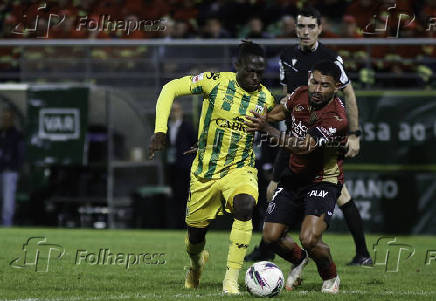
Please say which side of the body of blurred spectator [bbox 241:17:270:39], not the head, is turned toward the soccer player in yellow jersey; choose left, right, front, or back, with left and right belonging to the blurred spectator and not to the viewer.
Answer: front

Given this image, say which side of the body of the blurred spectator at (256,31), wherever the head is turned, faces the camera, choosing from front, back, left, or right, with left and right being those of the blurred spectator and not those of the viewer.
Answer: front

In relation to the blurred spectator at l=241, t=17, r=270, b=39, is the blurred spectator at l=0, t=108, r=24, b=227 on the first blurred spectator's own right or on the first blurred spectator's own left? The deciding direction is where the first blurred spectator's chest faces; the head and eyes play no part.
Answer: on the first blurred spectator's own right

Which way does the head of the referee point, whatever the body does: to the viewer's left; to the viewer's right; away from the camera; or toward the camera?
toward the camera

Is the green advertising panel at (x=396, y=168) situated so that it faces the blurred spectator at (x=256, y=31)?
no

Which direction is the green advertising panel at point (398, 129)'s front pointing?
toward the camera

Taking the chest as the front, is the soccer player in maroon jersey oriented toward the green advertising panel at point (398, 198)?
no

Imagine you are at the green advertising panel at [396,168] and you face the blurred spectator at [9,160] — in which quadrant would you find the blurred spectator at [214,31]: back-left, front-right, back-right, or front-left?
front-right

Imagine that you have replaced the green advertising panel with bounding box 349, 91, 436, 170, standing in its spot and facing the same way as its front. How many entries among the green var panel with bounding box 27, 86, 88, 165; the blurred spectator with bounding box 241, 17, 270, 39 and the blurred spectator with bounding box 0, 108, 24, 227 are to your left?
0

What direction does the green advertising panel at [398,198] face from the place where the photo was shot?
facing the viewer

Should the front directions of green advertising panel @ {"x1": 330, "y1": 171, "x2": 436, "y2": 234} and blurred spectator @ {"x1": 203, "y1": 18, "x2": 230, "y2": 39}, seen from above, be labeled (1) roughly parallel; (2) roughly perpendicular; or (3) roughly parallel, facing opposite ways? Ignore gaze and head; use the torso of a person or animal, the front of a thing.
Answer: roughly parallel

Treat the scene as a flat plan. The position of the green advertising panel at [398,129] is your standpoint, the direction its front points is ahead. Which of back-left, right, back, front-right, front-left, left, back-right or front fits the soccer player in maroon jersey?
front
